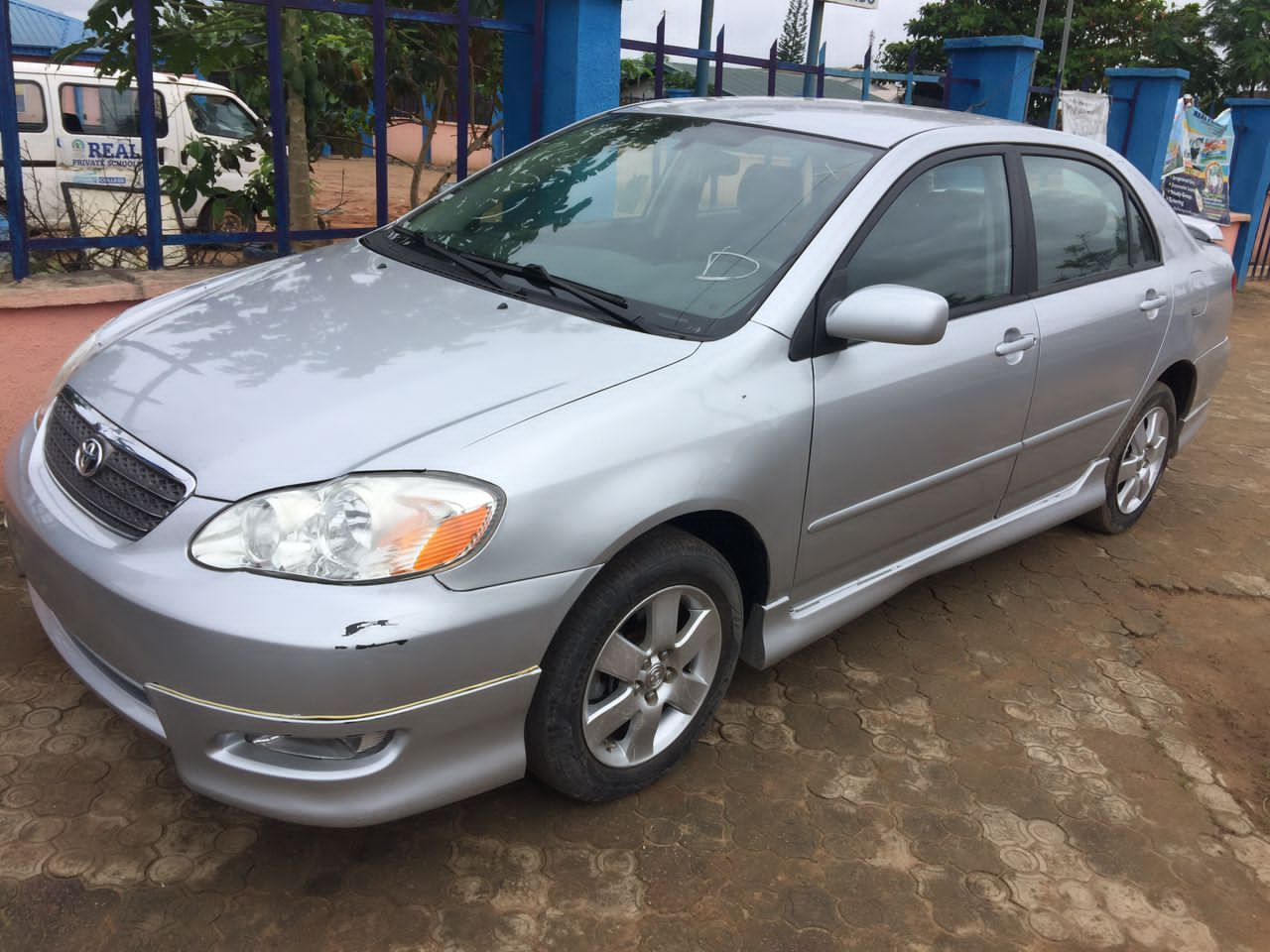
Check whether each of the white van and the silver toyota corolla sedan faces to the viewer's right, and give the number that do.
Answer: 1

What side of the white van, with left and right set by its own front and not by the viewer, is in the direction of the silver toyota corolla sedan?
right

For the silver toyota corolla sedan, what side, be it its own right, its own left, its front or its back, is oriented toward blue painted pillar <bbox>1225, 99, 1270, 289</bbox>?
back

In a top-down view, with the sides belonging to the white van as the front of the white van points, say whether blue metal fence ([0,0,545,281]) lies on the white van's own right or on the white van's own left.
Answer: on the white van's own right

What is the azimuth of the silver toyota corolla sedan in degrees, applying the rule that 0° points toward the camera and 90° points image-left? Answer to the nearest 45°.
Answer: approximately 45°

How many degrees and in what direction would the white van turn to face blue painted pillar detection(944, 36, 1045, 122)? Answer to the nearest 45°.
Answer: approximately 45° to its right

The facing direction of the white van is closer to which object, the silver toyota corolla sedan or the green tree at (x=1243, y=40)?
the green tree

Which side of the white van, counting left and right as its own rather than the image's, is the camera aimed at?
right
